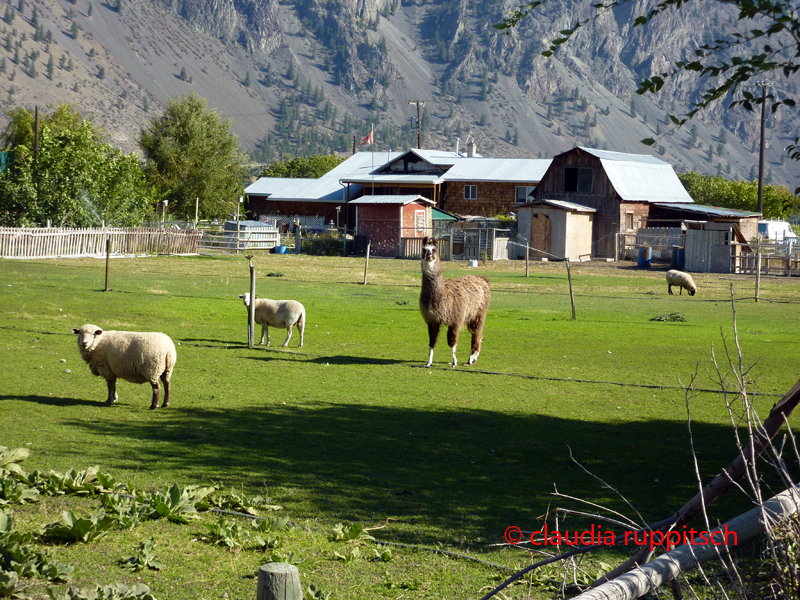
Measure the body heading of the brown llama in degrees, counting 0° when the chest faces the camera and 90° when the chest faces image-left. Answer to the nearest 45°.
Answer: approximately 45°

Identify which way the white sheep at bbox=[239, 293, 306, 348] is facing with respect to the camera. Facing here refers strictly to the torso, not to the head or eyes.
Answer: to the viewer's left

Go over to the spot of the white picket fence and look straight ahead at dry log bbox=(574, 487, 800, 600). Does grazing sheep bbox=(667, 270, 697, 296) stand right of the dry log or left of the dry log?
left

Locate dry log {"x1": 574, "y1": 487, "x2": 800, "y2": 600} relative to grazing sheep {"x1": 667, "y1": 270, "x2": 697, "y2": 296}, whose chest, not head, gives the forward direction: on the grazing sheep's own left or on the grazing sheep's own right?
on the grazing sheep's own right

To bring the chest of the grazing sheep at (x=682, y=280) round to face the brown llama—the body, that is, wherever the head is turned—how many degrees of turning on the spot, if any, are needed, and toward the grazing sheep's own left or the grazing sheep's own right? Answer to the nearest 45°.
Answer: approximately 90° to the grazing sheep's own right

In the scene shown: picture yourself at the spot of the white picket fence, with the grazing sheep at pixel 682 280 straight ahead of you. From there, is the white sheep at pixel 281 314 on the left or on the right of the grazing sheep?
right
